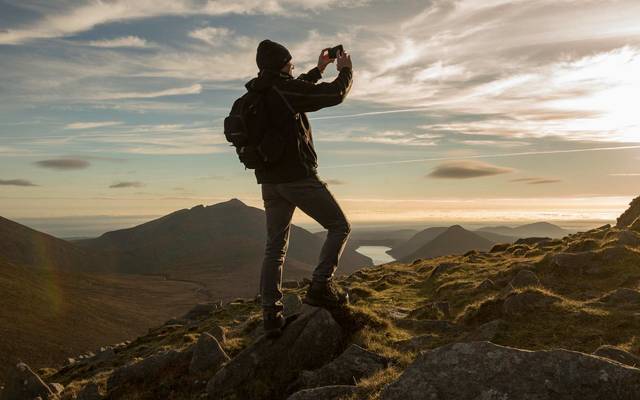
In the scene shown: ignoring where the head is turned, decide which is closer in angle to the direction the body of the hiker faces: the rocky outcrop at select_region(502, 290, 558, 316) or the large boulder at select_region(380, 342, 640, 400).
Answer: the rocky outcrop

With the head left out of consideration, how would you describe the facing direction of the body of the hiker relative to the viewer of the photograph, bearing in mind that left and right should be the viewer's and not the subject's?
facing away from the viewer and to the right of the viewer

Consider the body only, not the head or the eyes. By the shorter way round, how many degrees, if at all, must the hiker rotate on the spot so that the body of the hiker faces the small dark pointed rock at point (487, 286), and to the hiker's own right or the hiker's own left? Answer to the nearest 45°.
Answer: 0° — they already face it

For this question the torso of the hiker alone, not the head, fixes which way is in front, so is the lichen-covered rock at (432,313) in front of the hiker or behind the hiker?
in front

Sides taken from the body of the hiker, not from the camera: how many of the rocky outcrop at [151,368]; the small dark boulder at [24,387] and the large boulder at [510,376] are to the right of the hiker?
1

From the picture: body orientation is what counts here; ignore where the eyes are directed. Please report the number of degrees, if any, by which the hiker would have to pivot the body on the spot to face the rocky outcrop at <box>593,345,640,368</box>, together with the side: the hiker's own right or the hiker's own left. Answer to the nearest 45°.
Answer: approximately 45° to the hiker's own right

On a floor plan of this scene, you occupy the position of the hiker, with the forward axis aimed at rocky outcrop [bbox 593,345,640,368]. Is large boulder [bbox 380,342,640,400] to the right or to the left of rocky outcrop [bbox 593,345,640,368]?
right

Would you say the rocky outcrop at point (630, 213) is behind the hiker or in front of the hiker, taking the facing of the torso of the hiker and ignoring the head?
in front

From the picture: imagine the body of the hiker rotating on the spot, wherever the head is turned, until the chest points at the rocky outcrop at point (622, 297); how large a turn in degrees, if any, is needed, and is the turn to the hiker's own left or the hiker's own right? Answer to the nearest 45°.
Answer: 0° — they already face it

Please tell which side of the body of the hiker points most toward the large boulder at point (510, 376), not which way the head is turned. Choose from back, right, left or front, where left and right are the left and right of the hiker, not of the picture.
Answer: right

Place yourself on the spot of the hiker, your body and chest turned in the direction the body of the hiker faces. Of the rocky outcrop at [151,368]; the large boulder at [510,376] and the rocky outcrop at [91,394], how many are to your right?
1
